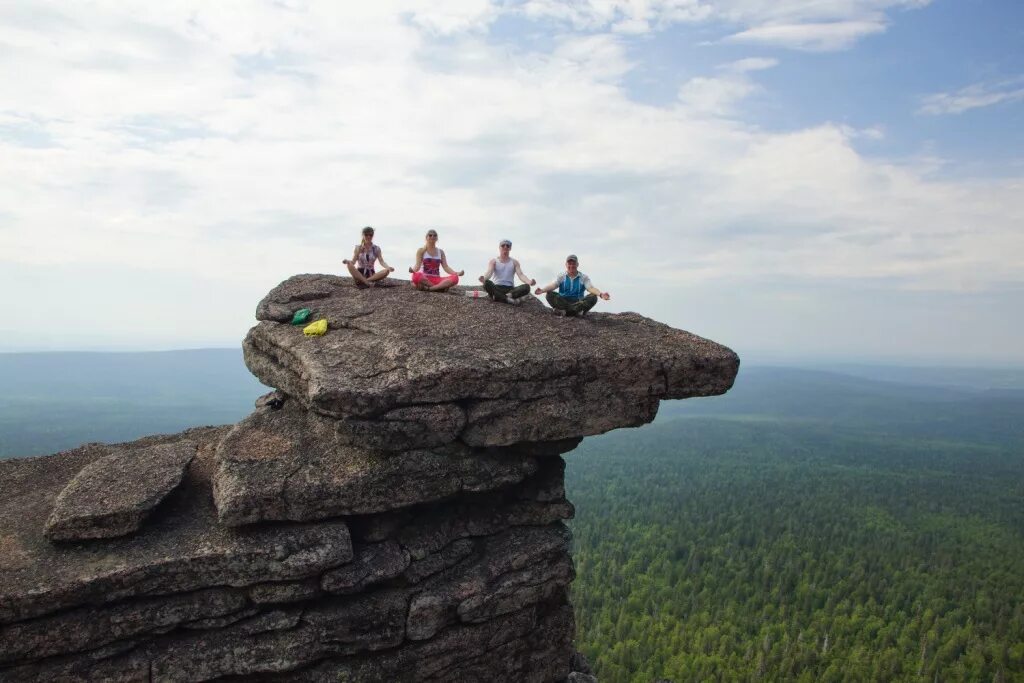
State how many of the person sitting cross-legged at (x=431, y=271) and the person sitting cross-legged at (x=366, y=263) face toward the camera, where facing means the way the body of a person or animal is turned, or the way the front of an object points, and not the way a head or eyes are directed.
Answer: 2

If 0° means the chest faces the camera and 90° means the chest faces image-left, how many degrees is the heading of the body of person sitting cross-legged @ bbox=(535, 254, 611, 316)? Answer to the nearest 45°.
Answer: approximately 0°

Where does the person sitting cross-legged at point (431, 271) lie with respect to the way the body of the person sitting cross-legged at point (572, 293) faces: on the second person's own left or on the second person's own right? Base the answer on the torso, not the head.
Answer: on the second person's own right

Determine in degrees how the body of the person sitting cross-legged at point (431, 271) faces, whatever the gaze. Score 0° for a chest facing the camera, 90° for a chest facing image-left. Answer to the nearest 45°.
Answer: approximately 0°

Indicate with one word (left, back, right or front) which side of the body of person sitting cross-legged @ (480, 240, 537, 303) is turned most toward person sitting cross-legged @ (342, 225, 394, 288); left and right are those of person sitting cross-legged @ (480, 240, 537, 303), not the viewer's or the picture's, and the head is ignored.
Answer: right
